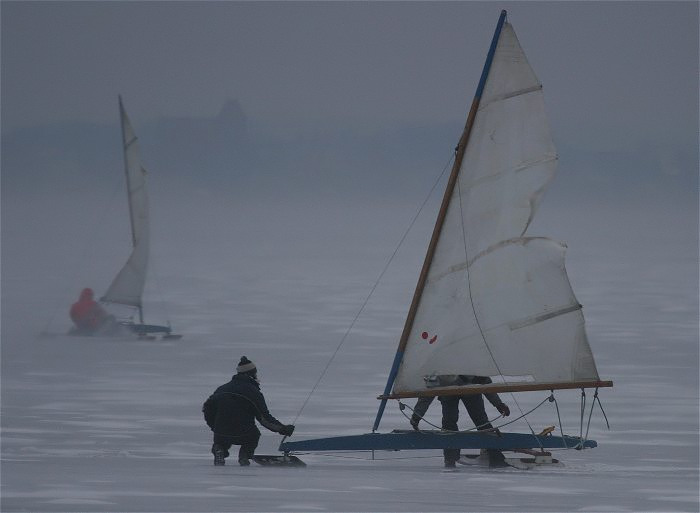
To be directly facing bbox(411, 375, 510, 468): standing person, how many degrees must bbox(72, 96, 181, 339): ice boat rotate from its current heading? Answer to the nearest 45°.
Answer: approximately 45° to its right

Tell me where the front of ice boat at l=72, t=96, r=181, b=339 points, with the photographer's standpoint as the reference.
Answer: facing the viewer and to the right of the viewer

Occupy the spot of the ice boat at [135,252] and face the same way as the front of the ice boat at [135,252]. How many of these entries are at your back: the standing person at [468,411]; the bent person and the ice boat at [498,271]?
0

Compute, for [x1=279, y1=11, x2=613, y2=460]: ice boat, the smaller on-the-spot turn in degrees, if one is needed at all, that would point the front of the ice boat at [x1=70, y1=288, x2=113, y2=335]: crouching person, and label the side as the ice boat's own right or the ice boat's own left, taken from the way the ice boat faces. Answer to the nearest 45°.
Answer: approximately 45° to the ice boat's own right

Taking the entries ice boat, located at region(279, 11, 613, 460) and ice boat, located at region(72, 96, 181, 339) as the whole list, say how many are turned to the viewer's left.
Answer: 1

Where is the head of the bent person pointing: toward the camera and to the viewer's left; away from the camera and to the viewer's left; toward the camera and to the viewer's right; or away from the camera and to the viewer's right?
away from the camera and to the viewer's right

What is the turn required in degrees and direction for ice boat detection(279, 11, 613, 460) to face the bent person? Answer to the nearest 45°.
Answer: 0° — it already faces them

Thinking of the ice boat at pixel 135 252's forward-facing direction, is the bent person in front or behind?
in front

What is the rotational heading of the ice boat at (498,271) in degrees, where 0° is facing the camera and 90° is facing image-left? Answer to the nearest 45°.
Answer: approximately 90°
